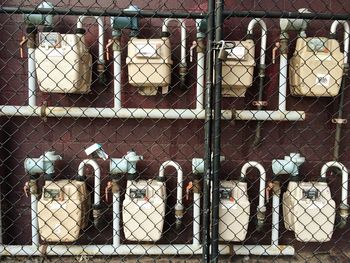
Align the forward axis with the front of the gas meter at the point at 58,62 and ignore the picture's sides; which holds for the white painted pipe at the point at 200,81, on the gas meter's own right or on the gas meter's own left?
on the gas meter's own left

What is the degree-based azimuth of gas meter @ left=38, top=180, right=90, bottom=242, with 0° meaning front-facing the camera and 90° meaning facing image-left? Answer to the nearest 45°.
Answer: approximately 45°

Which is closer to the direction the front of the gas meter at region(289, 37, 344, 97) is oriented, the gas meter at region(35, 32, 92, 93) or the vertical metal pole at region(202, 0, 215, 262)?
the vertical metal pole

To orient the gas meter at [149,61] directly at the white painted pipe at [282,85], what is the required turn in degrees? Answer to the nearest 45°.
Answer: approximately 90° to its left

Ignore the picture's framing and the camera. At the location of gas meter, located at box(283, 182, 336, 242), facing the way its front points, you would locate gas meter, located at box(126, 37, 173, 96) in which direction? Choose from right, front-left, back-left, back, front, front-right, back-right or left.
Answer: back-right

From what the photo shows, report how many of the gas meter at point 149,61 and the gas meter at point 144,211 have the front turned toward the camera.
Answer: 2
